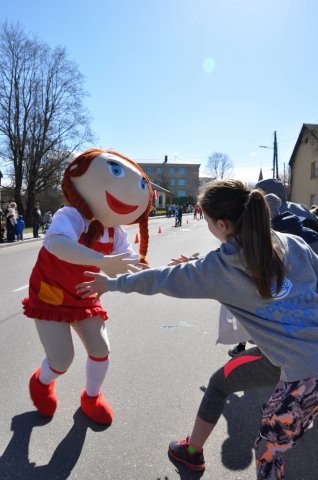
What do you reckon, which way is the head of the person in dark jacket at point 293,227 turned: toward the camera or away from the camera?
away from the camera

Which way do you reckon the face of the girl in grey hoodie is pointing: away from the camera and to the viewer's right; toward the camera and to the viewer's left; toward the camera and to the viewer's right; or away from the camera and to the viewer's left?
away from the camera and to the viewer's left

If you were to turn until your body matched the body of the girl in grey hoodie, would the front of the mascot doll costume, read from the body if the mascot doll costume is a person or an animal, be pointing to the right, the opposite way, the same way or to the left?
the opposite way

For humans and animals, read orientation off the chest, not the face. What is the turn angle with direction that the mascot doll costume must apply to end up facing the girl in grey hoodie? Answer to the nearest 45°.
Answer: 0° — it already faces them

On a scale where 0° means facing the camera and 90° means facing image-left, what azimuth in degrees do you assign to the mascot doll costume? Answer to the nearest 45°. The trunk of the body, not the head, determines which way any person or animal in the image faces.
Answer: approximately 315°

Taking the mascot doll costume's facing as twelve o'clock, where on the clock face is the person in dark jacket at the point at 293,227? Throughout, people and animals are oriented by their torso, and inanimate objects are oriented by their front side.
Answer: The person in dark jacket is roughly at 11 o'clock from the mascot doll costume.

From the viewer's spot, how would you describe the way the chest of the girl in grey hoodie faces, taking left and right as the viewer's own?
facing away from the viewer and to the left of the viewer

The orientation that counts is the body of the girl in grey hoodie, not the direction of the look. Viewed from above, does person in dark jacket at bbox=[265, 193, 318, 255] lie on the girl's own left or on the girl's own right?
on the girl's own right

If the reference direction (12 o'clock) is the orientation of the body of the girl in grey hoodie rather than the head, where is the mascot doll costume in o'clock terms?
The mascot doll costume is roughly at 12 o'clock from the girl in grey hoodie.
